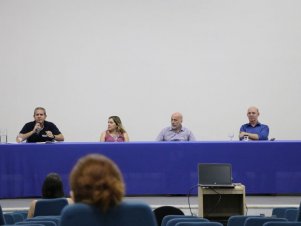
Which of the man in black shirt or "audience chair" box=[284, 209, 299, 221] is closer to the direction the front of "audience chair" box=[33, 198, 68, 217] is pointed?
the man in black shirt

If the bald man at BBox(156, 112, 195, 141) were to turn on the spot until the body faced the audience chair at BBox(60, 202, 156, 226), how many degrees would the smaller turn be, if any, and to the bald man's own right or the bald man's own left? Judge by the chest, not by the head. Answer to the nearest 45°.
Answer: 0° — they already face it

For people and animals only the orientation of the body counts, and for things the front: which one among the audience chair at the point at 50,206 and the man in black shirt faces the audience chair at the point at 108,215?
the man in black shirt

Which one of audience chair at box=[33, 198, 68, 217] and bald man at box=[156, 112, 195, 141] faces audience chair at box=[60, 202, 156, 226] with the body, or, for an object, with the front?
the bald man

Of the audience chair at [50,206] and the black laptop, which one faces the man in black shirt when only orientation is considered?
the audience chair

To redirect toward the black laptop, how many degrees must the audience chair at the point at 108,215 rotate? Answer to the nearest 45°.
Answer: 0° — it already faces it

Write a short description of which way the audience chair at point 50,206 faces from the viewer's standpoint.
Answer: facing away from the viewer
